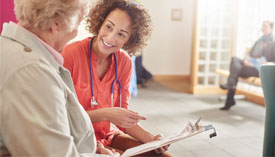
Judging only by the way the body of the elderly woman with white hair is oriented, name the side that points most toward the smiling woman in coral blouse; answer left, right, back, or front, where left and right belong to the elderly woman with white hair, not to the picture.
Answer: front

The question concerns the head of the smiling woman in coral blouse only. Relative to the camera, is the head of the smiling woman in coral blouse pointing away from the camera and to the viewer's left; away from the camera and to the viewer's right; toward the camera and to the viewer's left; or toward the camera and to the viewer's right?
toward the camera and to the viewer's left

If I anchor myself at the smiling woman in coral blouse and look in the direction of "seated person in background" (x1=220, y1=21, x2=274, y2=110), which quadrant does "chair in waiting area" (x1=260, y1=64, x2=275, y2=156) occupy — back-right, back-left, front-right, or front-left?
front-right

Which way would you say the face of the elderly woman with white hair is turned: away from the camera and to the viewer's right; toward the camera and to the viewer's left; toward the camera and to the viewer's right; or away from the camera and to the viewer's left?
away from the camera and to the viewer's right

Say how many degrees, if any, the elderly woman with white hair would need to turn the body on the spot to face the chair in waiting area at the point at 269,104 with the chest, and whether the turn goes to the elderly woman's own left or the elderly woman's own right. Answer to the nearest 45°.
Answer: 0° — they already face it

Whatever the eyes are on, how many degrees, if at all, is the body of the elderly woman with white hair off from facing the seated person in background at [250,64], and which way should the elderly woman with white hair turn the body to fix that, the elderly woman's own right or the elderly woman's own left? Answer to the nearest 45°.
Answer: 0° — they already face them

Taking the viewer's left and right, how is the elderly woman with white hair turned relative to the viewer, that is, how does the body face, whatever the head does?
facing away from the viewer and to the right of the viewer
